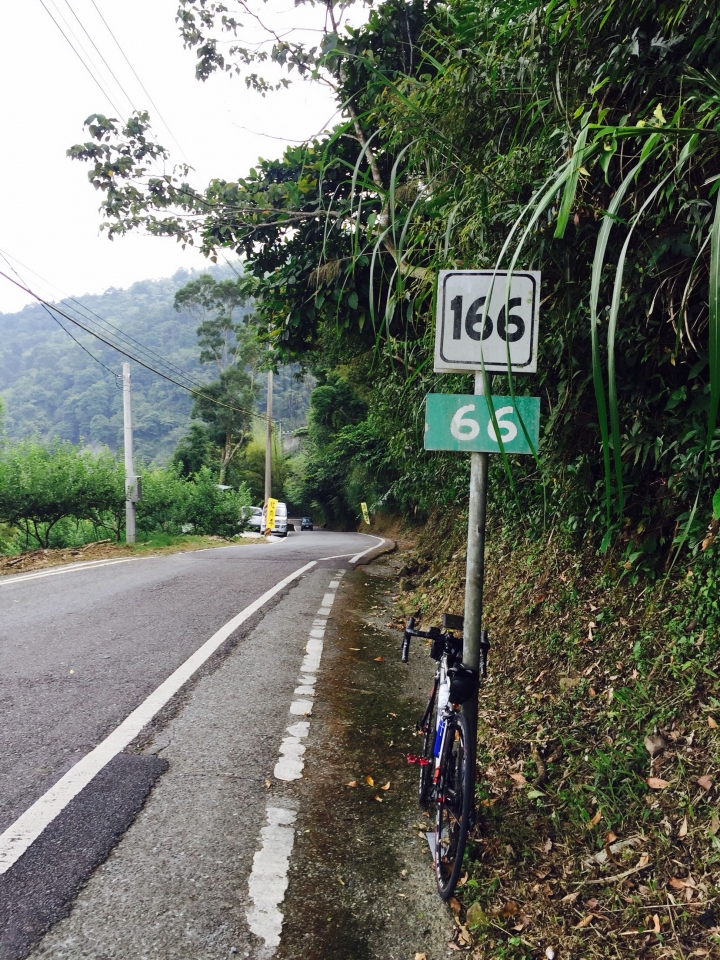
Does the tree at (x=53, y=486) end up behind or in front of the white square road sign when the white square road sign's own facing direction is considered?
behind

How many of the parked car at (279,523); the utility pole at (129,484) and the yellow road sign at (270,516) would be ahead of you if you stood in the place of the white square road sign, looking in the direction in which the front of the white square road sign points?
0

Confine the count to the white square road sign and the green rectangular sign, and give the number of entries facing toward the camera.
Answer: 2

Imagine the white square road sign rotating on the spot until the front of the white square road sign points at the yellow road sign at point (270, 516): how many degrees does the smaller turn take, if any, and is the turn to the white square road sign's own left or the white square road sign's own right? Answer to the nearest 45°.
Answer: approximately 180°

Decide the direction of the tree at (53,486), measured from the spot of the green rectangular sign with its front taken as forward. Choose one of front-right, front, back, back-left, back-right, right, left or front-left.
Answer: back-right

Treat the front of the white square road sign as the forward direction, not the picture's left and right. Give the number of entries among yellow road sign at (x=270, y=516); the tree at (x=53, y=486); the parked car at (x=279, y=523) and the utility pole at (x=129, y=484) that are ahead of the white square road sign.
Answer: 0

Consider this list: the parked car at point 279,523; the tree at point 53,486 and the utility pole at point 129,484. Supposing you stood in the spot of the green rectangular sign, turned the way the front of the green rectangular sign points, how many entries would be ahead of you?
0

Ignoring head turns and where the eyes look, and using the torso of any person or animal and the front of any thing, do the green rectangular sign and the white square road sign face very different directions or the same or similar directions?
same or similar directions

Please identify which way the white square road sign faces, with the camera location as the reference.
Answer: facing the viewer

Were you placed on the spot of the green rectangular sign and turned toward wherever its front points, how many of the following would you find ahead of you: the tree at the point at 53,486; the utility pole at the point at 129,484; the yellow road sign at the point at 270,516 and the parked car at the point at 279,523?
0

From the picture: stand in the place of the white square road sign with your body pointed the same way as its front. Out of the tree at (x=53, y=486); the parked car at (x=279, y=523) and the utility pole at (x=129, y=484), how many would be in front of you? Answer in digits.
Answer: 0

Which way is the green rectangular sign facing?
toward the camera
